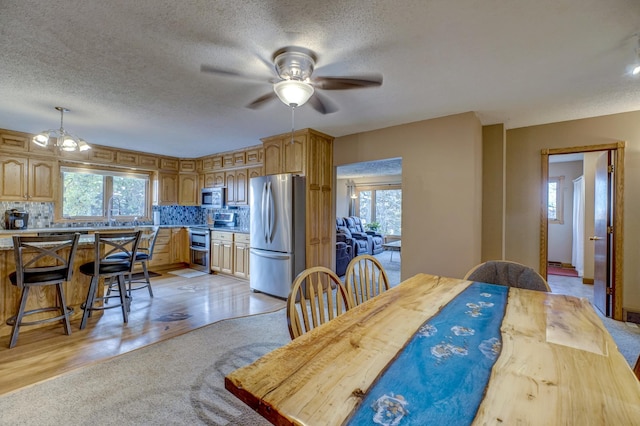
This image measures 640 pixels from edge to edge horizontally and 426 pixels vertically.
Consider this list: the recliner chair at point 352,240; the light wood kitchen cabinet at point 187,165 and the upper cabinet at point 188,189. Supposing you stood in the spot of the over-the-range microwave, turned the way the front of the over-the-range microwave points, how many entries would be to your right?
2

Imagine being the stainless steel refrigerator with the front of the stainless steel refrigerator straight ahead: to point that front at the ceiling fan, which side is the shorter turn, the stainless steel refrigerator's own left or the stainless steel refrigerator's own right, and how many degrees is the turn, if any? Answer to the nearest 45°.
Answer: approximately 45° to the stainless steel refrigerator's own left

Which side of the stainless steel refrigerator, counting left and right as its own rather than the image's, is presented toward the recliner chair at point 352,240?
back

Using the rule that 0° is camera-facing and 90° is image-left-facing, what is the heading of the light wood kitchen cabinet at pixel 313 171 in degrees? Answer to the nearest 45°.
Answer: approximately 45°

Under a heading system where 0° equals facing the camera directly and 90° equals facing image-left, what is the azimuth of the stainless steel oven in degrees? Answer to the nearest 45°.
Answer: approximately 45°

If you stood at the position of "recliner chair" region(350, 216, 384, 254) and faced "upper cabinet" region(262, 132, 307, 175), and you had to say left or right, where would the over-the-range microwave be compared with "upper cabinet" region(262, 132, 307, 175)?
right

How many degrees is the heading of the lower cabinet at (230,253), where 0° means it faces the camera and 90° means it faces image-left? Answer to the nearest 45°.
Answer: approximately 45°

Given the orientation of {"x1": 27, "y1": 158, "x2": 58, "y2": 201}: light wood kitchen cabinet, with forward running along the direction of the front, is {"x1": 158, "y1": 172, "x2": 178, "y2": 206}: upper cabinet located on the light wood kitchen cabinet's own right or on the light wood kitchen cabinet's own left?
on the light wood kitchen cabinet's own left

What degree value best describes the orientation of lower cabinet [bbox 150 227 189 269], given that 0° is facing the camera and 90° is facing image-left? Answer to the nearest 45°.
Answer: approximately 0°
